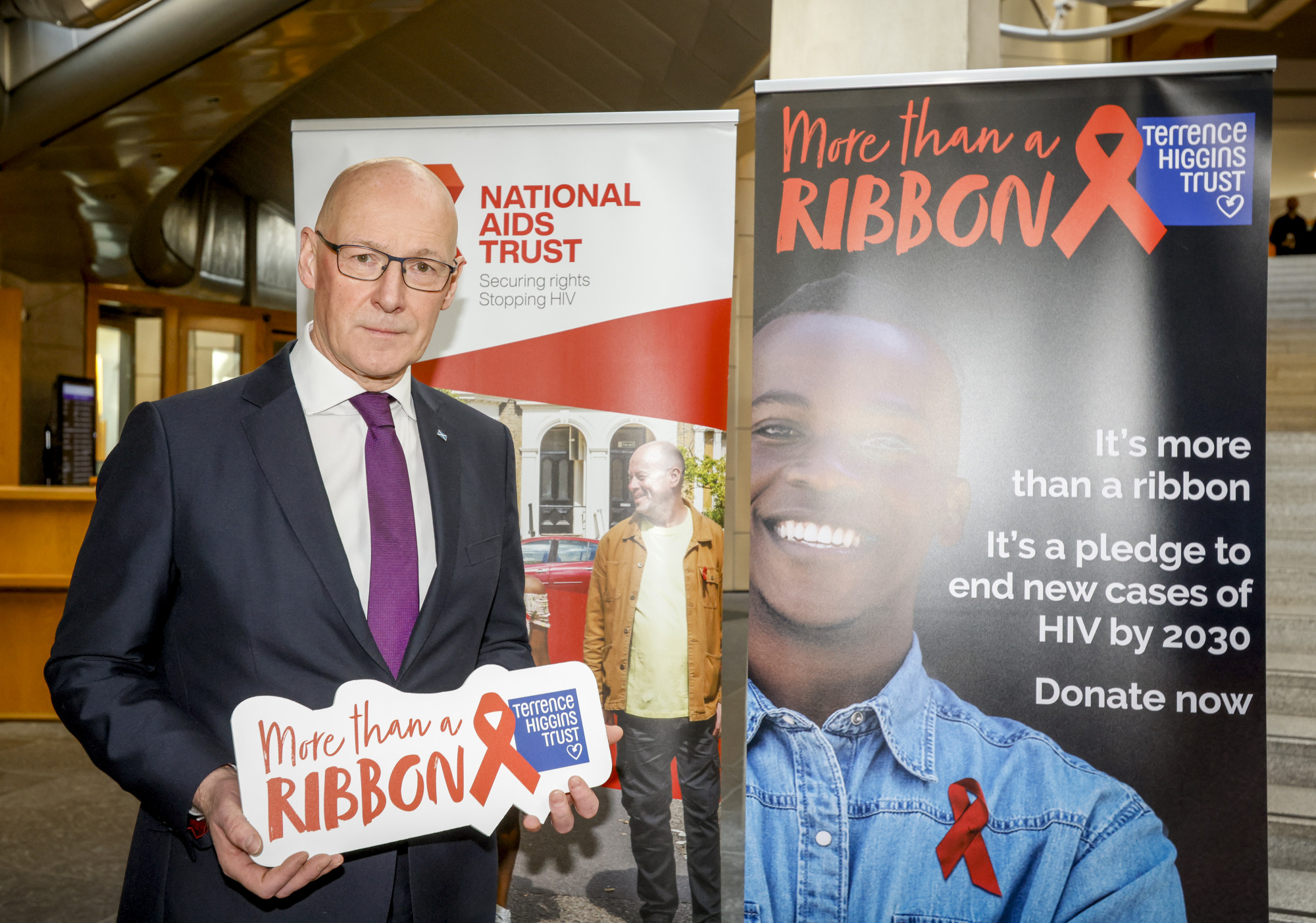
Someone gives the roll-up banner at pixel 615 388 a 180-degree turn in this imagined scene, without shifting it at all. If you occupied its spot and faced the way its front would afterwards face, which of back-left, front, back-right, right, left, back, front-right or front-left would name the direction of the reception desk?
front-left

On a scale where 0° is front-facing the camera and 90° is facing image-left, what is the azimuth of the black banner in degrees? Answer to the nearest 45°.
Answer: approximately 0°

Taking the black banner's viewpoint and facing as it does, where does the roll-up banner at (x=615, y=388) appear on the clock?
The roll-up banner is roughly at 3 o'clock from the black banner.

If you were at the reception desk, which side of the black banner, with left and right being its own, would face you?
right

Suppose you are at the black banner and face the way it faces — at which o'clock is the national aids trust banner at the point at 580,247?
The national aids trust banner is roughly at 3 o'clock from the black banner.

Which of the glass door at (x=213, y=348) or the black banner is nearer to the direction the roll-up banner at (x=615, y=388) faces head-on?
the black banner

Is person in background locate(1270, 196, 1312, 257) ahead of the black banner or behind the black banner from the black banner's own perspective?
behind

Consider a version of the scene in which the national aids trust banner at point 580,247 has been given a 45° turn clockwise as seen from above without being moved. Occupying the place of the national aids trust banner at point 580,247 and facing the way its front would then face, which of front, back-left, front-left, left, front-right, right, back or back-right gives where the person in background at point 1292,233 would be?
back

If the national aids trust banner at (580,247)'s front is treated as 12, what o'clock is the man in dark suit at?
The man in dark suit is roughly at 1 o'clock from the national aids trust banner.

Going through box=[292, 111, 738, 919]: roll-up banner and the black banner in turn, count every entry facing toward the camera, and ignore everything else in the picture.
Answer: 2

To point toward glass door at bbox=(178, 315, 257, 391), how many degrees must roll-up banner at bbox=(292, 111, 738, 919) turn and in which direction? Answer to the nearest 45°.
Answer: approximately 135° to its right

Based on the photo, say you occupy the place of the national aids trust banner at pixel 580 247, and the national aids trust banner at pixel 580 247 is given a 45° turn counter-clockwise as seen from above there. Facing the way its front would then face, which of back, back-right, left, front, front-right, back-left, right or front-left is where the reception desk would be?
back

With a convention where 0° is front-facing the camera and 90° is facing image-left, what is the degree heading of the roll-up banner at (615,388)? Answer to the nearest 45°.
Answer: approximately 0°

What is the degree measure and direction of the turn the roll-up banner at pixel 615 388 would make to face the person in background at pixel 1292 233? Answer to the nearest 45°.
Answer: approximately 135° to its left
